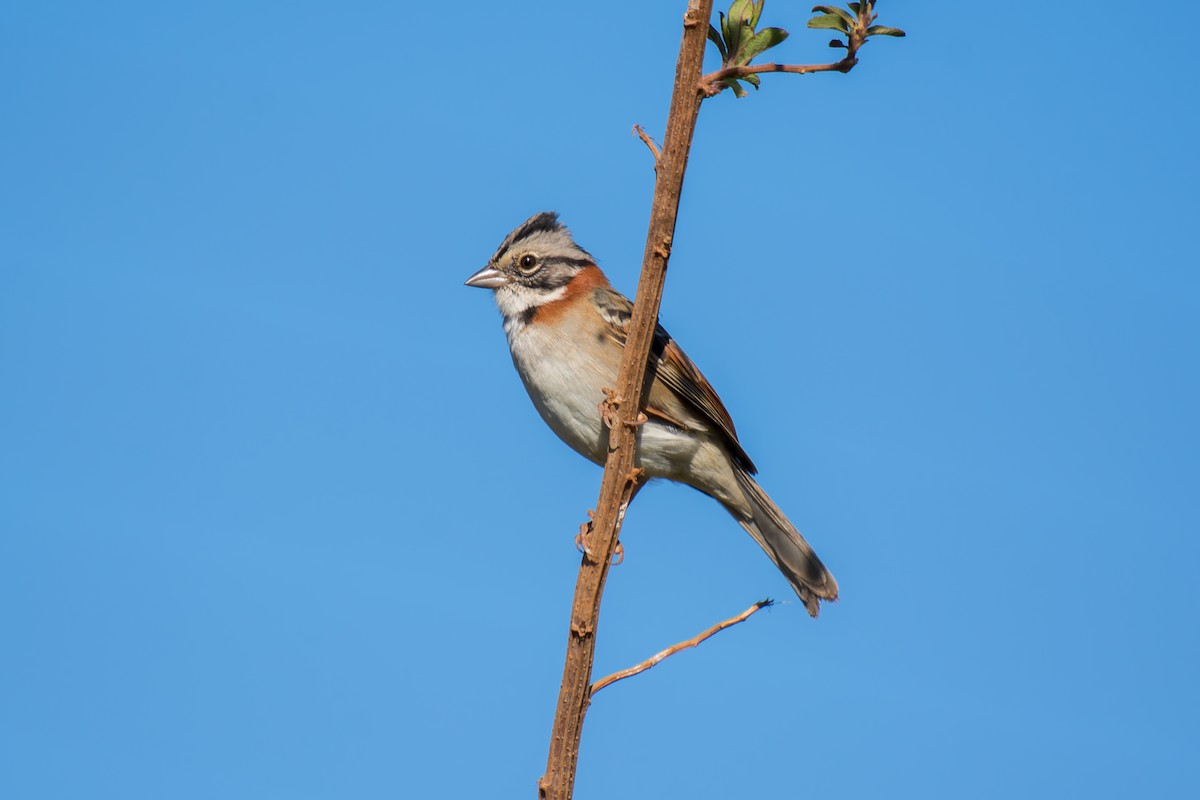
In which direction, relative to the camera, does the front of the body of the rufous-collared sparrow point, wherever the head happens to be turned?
to the viewer's left
